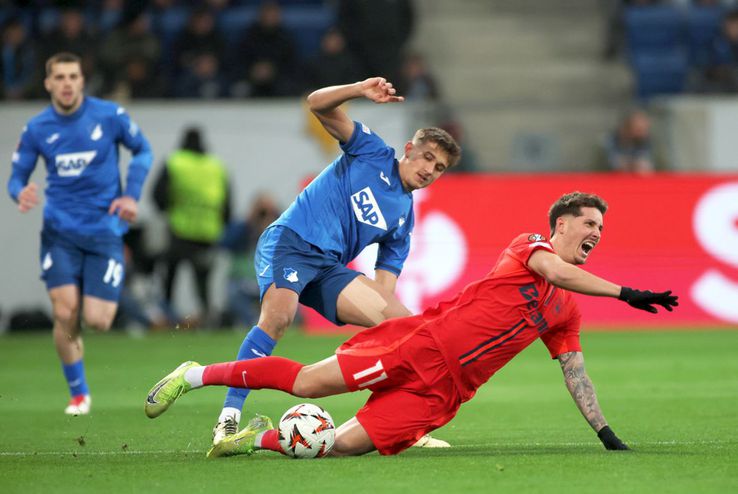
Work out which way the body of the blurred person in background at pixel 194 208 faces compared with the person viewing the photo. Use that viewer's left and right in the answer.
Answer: facing away from the viewer

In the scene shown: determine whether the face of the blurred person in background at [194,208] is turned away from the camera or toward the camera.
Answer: away from the camera

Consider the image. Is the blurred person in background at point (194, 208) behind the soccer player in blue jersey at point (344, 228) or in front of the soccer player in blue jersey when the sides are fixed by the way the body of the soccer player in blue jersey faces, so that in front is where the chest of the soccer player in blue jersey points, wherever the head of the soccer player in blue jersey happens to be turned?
behind

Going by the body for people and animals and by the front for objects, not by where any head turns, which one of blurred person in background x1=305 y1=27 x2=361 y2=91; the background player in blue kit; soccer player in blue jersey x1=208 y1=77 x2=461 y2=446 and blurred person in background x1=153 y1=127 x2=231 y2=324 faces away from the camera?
blurred person in background x1=153 y1=127 x2=231 y2=324

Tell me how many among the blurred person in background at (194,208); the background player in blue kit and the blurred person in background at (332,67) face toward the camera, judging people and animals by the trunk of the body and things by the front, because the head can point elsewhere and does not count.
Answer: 2

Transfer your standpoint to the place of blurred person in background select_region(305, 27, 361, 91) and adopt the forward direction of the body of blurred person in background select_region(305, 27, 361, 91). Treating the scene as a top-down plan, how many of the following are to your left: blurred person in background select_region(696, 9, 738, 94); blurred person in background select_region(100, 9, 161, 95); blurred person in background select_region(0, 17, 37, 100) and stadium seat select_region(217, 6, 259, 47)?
1

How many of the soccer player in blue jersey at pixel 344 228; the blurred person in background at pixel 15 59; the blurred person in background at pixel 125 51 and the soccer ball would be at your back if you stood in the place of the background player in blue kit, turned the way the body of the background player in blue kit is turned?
2

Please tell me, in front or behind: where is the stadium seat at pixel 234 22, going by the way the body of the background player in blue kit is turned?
behind

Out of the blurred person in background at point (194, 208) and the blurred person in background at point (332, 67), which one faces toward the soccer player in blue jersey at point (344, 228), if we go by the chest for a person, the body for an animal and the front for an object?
the blurred person in background at point (332, 67)

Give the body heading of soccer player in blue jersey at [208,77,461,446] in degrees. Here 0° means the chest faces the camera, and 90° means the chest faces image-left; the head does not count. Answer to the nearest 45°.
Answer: approximately 315°

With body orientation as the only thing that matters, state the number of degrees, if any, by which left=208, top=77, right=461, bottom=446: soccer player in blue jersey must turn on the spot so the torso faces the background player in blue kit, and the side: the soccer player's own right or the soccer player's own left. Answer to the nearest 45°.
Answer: approximately 180°

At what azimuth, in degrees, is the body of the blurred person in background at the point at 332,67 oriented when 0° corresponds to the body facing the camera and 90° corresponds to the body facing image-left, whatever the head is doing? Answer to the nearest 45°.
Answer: approximately 0°
